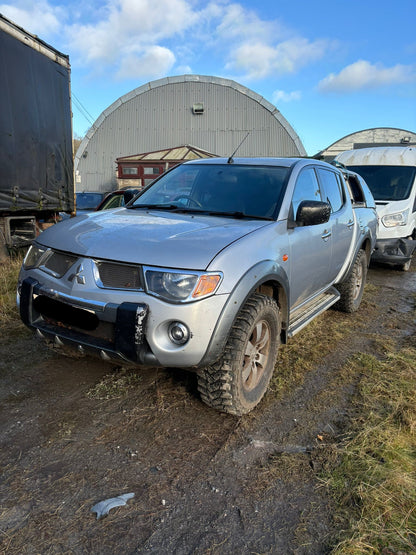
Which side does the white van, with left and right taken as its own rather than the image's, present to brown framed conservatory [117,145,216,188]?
right

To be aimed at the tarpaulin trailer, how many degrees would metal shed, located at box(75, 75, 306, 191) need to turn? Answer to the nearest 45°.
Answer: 0° — it already faces it

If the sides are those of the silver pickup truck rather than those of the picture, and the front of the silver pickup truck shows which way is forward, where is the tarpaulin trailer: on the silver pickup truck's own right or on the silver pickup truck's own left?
on the silver pickup truck's own right

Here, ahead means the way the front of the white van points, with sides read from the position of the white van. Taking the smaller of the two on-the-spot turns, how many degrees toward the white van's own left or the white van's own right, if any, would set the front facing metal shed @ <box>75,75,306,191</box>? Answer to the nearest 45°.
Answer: approximately 90° to the white van's own right

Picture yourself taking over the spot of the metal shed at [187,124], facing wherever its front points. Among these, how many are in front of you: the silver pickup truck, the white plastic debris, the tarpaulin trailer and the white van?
4

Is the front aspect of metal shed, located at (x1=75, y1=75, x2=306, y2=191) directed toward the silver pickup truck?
yes
